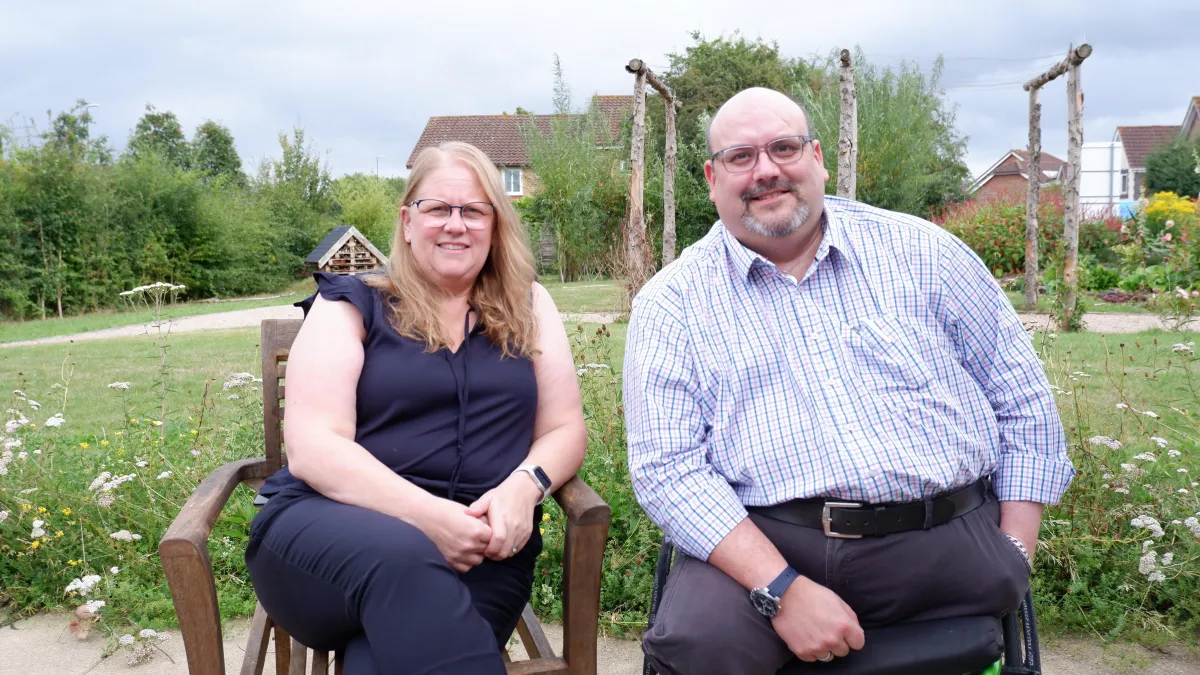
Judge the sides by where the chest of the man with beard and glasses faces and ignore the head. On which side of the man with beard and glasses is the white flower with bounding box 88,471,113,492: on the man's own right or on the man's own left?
on the man's own right

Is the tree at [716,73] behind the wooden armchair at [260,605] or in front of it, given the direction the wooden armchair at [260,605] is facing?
behind

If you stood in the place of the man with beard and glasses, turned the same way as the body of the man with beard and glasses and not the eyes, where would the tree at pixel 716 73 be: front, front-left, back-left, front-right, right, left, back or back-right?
back

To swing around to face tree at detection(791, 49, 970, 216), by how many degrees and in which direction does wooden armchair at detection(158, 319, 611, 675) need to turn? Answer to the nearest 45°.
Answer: approximately 135° to its left

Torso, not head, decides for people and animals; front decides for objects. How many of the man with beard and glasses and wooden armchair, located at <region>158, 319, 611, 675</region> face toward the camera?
2

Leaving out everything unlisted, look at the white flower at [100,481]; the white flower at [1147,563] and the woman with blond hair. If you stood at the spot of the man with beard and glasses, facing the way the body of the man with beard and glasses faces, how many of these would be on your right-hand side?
2

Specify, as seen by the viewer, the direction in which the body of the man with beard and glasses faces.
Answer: toward the camera

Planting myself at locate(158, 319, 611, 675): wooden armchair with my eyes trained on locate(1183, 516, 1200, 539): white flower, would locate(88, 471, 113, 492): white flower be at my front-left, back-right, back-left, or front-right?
back-left

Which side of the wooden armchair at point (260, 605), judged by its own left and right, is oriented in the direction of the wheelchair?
left

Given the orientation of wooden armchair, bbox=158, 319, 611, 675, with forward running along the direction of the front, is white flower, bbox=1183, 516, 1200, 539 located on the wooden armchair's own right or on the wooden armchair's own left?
on the wooden armchair's own left

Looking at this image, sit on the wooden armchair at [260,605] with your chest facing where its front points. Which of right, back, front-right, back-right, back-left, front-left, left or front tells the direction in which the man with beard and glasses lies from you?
left

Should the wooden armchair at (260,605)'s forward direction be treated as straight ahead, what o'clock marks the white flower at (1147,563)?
The white flower is roughly at 9 o'clock from the wooden armchair.

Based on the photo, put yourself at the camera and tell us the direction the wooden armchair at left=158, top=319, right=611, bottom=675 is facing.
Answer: facing the viewer

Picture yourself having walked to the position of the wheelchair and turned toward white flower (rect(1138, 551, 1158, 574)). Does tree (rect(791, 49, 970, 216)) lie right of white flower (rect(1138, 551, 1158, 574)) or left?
left
